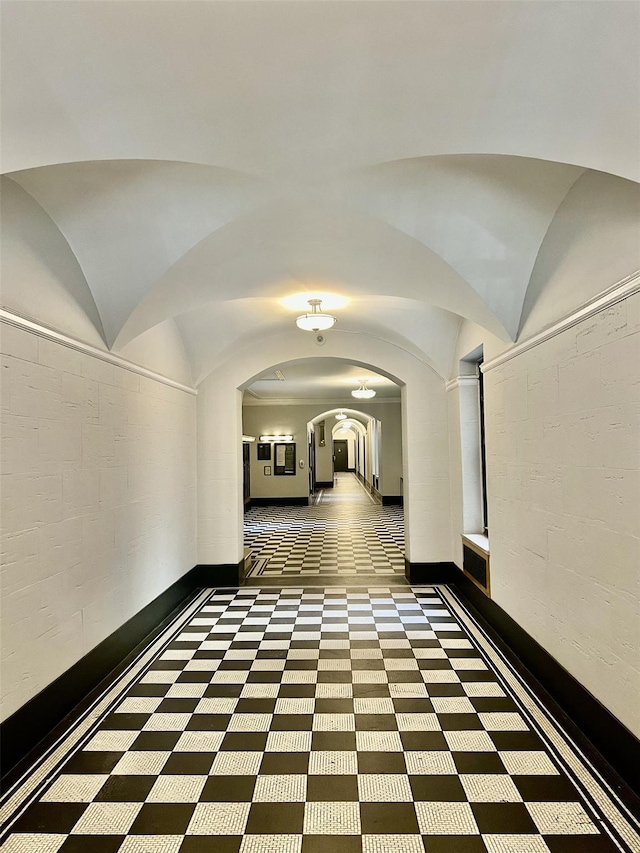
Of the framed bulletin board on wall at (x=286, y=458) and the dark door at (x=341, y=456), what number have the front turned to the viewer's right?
0

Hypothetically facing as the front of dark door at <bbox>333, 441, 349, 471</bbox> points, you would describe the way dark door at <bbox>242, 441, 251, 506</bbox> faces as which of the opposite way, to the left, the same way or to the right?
to the left

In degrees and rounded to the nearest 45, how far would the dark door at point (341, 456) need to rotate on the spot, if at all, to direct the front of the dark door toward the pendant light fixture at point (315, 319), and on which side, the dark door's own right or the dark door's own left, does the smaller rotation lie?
0° — it already faces it

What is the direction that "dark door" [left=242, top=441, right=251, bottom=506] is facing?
to the viewer's right

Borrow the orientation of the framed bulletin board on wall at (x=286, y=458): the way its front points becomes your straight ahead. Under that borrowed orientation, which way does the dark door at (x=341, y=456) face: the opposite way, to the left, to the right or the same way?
the same way

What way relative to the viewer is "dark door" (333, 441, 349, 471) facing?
toward the camera

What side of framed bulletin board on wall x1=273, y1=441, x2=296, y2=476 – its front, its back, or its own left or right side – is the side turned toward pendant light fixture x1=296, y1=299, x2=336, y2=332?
front

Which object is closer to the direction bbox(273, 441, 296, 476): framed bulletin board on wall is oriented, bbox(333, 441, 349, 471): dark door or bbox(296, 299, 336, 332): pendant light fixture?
the pendant light fixture

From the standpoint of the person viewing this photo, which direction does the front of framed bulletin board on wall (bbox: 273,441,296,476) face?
facing the viewer

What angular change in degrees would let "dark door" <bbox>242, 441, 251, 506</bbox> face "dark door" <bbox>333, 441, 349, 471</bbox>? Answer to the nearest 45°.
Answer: approximately 90° to its left

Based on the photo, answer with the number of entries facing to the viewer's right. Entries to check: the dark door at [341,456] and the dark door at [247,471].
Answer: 1

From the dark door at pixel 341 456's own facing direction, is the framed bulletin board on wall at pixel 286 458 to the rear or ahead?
ahead

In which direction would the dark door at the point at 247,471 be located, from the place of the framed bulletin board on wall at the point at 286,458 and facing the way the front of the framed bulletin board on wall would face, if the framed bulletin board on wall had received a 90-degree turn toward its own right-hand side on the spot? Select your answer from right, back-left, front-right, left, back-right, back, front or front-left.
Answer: front
